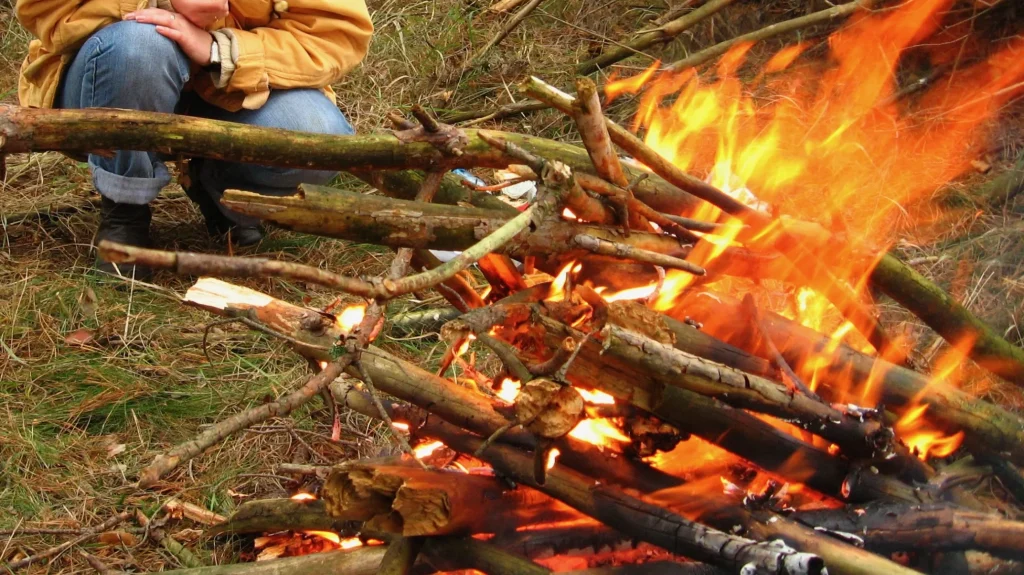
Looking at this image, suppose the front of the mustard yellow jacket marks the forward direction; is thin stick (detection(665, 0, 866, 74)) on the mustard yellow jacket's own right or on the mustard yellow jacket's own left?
on the mustard yellow jacket's own left

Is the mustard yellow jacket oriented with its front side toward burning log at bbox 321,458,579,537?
yes

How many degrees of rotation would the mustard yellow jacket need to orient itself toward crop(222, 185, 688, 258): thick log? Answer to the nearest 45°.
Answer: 0° — it already faces it

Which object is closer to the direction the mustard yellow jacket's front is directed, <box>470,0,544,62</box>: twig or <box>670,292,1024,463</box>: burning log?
the burning log

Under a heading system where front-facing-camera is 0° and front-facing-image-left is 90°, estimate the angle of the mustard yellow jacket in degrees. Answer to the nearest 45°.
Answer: approximately 0°

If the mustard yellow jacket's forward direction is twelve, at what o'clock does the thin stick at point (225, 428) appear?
The thin stick is roughly at 12 o'clock from the mustard yellow jacket.

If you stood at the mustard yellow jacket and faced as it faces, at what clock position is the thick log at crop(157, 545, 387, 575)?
The thick log is roughly at 12 o'clock from the mustard yellow jacket.

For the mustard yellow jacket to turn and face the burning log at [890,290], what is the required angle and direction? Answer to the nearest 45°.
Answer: approximately 45° to its left
